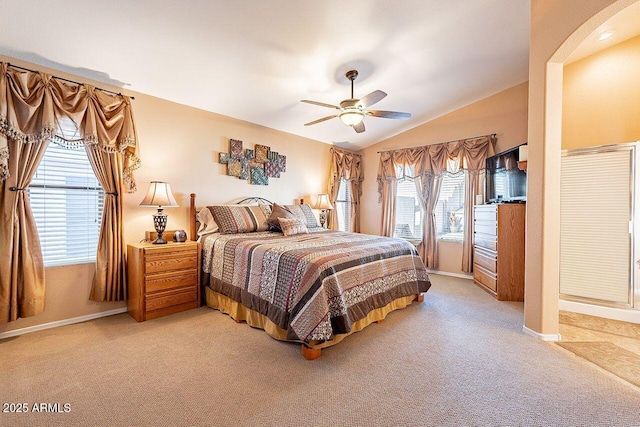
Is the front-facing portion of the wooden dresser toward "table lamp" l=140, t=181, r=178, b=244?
yes

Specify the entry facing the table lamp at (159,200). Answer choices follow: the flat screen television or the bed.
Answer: the flat screen television

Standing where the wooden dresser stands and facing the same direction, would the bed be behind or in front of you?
in front

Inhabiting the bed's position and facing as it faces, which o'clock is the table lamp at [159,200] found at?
The table lamp is roughly at 5 o'clock from the bed.

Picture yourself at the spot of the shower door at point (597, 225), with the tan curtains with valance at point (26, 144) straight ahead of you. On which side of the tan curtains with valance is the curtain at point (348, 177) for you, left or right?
right

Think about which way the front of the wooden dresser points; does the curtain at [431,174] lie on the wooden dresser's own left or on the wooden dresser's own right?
on the wooden dresser's own right

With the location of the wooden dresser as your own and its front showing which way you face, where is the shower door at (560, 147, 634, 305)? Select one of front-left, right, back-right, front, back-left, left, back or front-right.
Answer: back-left

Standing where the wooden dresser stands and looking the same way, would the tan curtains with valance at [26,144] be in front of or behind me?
in front

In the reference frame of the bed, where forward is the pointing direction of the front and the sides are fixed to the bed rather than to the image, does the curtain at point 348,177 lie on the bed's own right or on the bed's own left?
on the bed's own left

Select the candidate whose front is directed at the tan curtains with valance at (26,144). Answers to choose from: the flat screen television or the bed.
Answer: the flat screen television

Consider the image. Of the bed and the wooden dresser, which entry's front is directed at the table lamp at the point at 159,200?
the wooden dresser

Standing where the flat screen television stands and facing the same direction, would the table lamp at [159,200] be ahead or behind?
ahead

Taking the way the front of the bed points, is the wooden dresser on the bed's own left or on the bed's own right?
on the bed's own left

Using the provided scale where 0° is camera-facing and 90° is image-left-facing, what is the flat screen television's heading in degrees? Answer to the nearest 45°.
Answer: approximately 45°

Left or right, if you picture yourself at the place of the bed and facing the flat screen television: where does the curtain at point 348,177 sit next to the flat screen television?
left

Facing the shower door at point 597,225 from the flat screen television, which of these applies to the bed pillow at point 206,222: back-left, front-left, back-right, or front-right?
back-right

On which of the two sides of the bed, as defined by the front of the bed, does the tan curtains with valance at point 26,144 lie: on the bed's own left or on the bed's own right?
on the bed's own right

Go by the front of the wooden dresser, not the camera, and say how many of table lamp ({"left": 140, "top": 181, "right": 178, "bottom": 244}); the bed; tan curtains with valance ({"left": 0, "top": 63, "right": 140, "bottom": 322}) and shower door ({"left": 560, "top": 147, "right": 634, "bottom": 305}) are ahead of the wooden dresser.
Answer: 3
